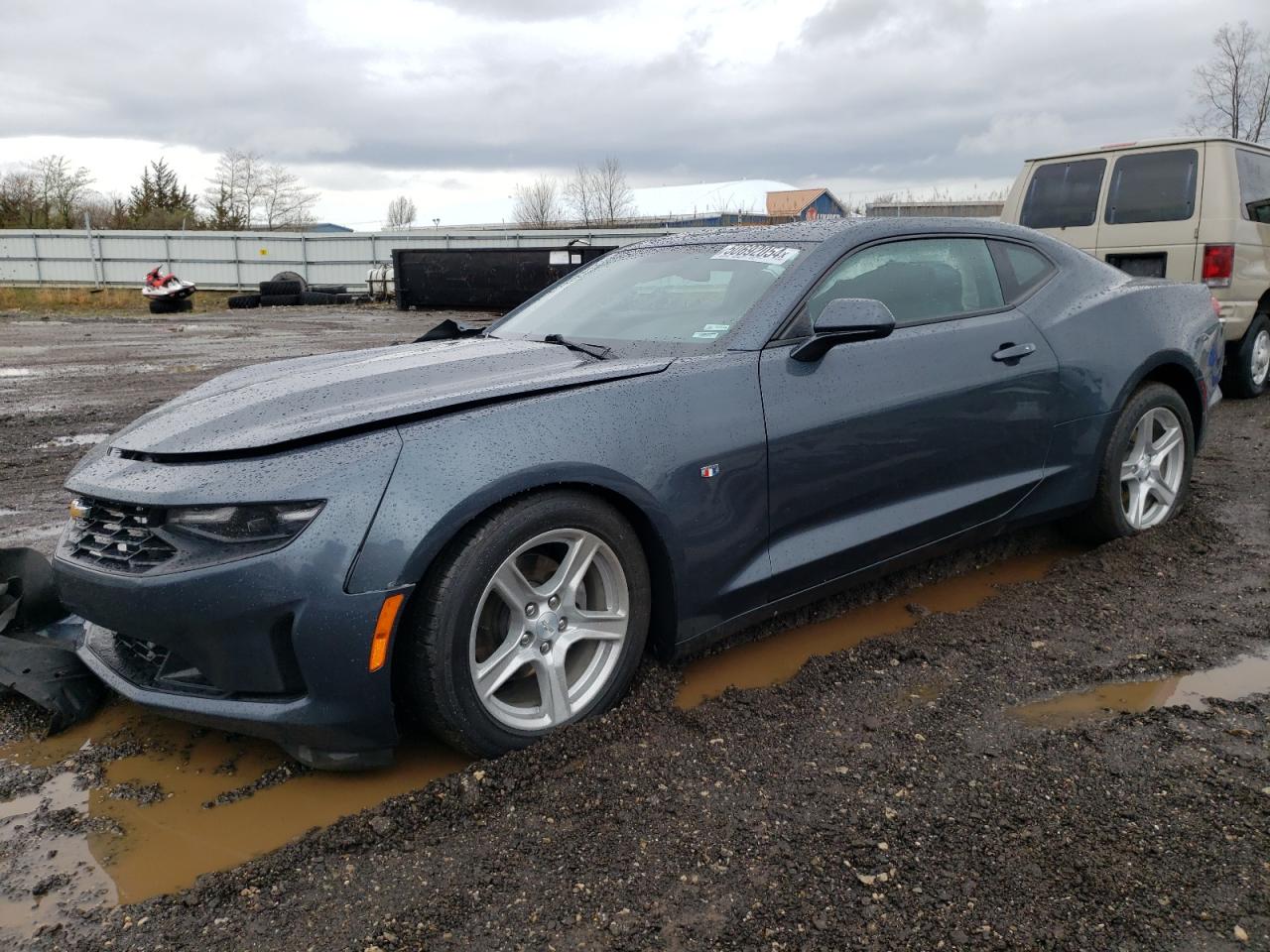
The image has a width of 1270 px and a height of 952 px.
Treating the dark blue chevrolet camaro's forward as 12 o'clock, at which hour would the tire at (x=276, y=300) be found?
The tire is roughly at 4 o'clock from the dark blue chevrolet camaro.

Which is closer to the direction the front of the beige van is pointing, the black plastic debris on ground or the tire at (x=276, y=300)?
the tire

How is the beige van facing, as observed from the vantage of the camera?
facing away from the viewer and to the right of the viewer

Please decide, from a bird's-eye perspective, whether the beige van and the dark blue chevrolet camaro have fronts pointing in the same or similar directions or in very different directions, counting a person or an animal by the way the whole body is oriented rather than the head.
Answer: very different directions

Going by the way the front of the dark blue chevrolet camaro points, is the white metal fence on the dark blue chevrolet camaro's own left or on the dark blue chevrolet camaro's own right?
on the dark blue chevrolet camaro's own right

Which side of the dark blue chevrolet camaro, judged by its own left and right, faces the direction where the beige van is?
back

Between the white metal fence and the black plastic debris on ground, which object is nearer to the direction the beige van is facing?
the white metal fence

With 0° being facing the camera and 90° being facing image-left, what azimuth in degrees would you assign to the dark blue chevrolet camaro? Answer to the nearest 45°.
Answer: approximately 45°

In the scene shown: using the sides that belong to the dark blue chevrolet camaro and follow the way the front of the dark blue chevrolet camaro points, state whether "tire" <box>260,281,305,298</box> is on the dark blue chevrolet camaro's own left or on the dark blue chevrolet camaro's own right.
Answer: on the dark blue chevrolet camaro's own right
